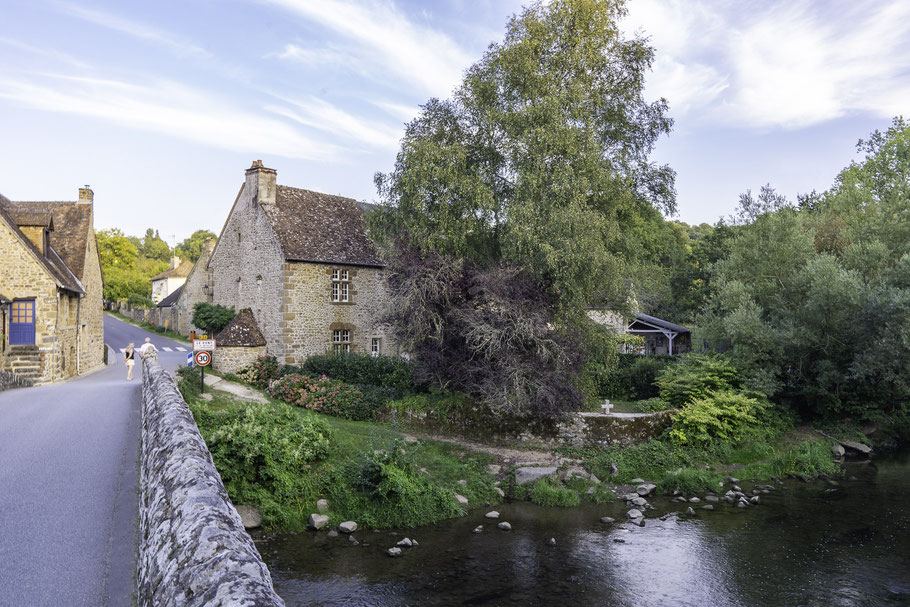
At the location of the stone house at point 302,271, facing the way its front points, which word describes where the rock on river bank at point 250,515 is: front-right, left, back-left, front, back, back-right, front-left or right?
front-right

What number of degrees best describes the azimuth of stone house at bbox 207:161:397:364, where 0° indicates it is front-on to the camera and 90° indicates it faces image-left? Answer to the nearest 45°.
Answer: approximately 315°

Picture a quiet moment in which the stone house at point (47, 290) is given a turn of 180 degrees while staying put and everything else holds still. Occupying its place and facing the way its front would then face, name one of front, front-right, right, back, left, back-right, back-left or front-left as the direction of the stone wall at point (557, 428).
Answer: back-right

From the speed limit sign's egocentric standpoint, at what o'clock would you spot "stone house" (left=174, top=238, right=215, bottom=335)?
The stone house is roughly at 6 o'clock from the speed limit sign.

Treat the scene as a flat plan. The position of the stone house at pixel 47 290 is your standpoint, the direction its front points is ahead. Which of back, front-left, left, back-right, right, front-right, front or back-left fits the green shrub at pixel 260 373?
left

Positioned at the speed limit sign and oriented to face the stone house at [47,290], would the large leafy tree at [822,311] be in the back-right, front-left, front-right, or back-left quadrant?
back-right

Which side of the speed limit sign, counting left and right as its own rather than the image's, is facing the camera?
front

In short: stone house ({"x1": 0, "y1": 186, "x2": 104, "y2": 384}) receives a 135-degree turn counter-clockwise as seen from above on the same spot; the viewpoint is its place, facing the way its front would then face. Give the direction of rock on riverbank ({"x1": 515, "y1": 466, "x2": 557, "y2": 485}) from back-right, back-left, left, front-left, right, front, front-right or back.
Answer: right

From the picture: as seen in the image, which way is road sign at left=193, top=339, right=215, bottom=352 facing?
toward the camera
